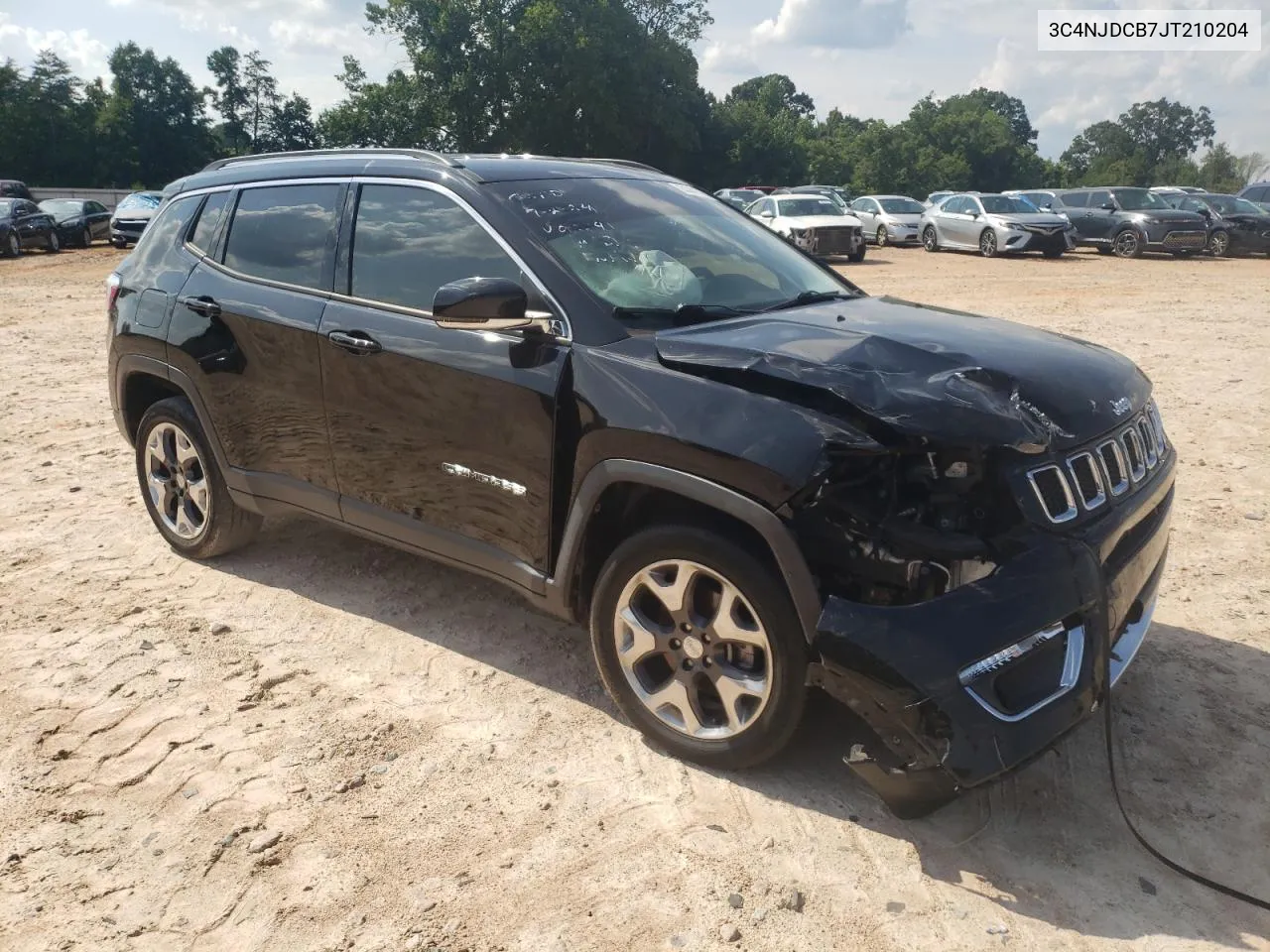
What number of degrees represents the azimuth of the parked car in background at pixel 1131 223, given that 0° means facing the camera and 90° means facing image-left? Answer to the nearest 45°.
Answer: approximately 315°

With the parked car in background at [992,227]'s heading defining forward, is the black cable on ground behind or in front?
in front

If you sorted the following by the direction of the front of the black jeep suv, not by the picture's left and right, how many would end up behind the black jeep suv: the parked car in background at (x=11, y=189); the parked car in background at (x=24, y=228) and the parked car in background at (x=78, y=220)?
3

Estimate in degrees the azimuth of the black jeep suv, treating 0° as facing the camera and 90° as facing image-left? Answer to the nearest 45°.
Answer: approximately 315°

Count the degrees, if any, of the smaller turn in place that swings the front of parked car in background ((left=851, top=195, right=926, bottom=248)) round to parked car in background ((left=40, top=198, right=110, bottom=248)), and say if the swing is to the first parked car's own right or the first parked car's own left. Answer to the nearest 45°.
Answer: approximately 135° to the first parked car's own right

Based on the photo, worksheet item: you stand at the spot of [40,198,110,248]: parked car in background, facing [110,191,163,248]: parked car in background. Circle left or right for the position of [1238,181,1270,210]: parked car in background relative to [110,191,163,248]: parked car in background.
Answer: left

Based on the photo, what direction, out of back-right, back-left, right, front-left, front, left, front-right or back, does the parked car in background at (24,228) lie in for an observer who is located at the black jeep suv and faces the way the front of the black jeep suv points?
back

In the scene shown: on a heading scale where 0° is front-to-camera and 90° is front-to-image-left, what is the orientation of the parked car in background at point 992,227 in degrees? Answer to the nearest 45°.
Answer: approximately 315°

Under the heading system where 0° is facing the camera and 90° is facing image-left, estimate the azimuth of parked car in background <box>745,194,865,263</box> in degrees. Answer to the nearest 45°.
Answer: approximately 315°

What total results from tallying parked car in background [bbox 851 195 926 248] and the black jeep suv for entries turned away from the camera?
0

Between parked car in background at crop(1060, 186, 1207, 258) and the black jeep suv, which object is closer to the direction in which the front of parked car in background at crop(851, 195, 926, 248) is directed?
the parked car in background

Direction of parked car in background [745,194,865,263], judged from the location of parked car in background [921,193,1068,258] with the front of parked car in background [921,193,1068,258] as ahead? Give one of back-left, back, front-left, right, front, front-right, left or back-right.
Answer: right
